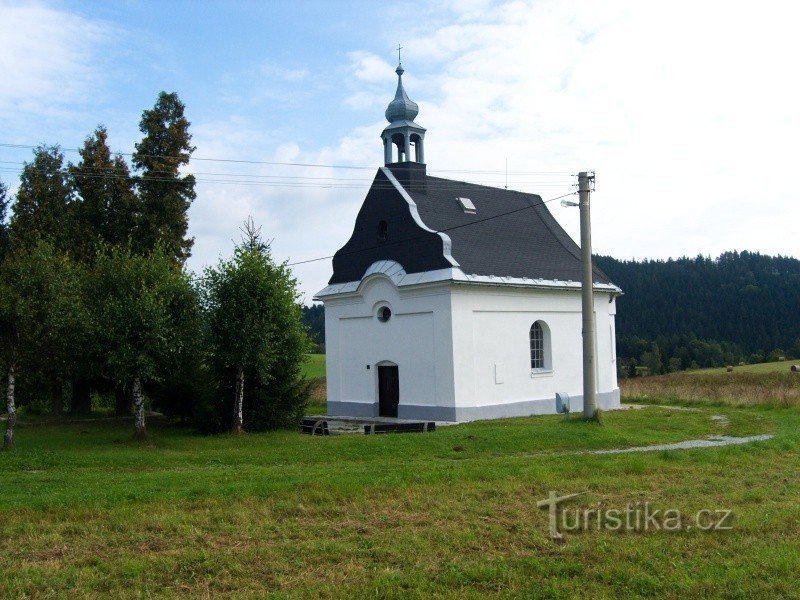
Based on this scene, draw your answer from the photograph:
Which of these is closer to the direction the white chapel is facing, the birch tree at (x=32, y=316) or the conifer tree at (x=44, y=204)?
the birch tree

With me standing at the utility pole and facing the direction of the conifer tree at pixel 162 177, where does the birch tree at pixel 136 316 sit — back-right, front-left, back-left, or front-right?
front-left

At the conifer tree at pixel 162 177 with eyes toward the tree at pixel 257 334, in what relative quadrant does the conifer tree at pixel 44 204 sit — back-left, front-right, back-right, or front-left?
back-right

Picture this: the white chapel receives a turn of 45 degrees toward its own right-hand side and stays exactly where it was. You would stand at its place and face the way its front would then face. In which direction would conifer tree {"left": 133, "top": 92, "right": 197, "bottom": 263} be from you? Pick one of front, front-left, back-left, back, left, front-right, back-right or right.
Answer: front

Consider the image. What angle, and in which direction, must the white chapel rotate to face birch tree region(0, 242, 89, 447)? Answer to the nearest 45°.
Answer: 0° — it already faces it

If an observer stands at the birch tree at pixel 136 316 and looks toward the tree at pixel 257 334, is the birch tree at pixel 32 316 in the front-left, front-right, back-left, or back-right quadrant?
back-right

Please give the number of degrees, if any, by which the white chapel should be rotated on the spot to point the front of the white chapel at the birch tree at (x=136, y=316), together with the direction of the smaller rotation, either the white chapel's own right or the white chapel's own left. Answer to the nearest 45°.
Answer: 0° — it already faces it

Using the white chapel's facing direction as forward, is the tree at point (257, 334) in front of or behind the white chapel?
in front

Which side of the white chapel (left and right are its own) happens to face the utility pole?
left

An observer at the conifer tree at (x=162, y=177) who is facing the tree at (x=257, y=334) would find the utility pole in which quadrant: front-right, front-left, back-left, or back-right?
front-left

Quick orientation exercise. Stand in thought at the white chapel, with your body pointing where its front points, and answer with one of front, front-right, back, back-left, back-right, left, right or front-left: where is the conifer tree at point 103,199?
front-right

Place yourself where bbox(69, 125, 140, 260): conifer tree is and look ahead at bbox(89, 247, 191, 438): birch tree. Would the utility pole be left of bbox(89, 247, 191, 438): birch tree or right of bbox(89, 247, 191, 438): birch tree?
left
